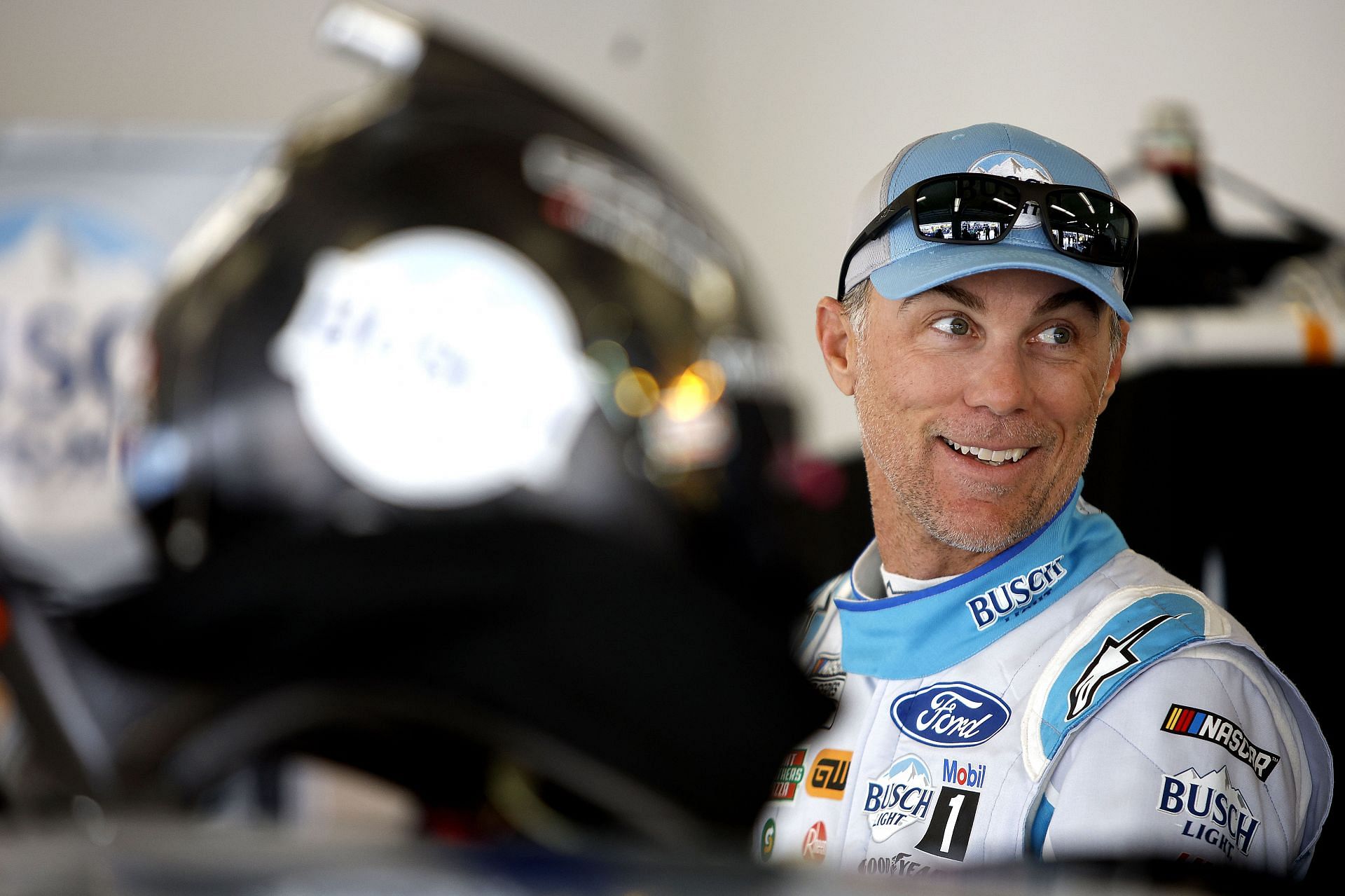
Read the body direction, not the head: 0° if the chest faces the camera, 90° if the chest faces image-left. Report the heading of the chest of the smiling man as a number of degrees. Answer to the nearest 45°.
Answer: approximately 45°
